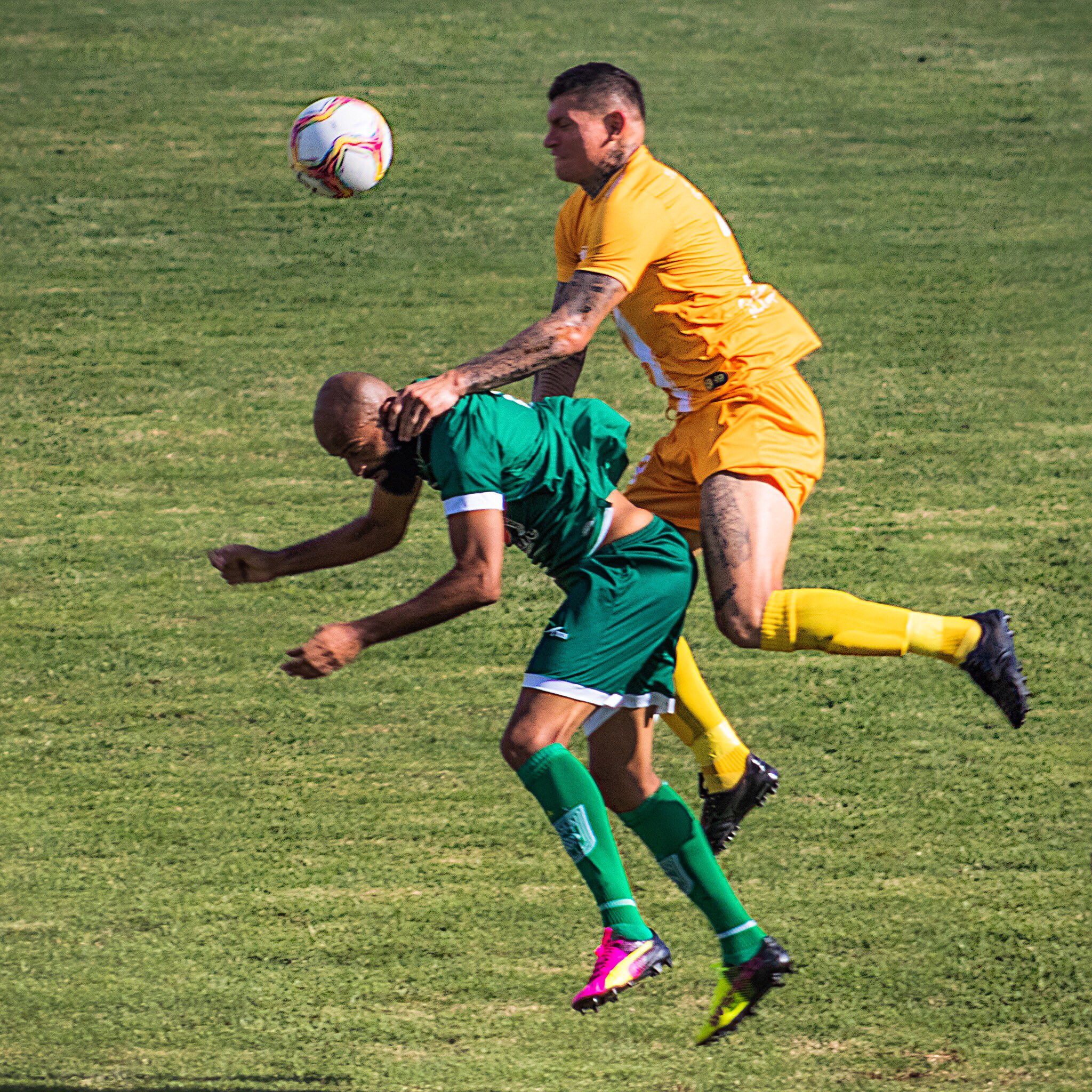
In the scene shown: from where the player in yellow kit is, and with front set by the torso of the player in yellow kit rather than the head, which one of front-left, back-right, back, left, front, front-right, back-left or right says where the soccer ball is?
front-right

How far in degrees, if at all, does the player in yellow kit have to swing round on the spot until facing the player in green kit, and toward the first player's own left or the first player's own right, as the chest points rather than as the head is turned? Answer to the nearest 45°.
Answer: approximately 45° to the first player's own left

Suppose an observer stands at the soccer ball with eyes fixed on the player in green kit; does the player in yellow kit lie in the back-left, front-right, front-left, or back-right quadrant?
front-left

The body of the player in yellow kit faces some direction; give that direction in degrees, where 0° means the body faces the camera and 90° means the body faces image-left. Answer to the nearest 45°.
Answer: approximately 90°

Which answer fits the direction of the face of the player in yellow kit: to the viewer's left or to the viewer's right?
to the viewer's left
